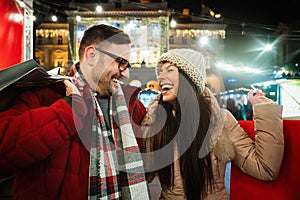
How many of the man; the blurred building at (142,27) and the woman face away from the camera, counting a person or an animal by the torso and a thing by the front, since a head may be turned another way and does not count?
0

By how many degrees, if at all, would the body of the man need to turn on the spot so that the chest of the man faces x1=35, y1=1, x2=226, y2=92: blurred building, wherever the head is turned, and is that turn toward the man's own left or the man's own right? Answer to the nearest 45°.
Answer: approximately 135° to the man's own left

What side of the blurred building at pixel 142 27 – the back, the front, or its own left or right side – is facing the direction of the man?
front

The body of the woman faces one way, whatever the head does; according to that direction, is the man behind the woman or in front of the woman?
in front

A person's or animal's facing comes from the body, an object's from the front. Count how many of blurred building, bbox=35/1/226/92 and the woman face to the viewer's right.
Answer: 0

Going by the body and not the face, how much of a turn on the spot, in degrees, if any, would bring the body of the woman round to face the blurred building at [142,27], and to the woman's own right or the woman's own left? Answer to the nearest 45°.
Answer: approximately 135° to the woman's own right

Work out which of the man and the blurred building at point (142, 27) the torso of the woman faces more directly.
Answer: the man

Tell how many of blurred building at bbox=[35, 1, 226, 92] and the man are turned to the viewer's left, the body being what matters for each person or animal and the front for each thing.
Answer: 0

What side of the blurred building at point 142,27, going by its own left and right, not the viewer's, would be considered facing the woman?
front

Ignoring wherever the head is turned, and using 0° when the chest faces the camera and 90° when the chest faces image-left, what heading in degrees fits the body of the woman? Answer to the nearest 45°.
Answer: approximately 45°

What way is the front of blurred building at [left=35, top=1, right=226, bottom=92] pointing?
toward the camera
